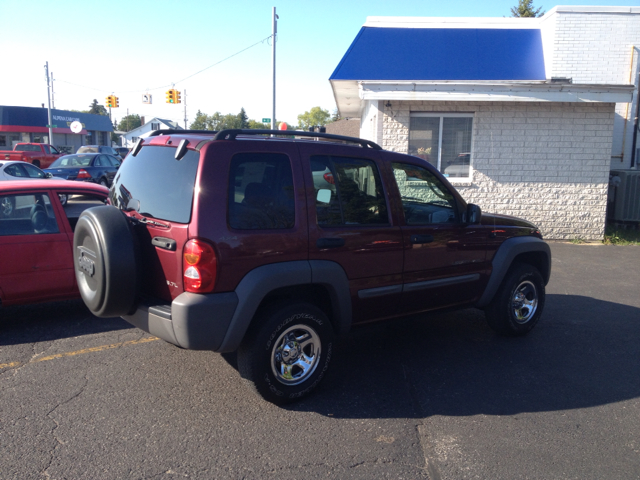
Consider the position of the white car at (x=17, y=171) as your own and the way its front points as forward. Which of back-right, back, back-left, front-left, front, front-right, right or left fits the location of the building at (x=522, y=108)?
front-right

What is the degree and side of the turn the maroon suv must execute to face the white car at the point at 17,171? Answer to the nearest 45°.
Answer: approximately 90° to its left

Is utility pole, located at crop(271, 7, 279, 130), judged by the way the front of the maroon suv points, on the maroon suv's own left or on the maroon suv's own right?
on the maroon suv's own left

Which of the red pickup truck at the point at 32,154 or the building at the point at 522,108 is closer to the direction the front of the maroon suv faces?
the building

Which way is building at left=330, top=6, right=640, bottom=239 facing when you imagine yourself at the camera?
facing to the left of the viewer

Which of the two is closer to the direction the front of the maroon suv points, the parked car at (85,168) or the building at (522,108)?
the building

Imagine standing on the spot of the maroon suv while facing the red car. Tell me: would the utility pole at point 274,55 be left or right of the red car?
right

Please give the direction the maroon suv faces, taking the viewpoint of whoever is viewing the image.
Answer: facing away from the viewer and to the right of the viewer
